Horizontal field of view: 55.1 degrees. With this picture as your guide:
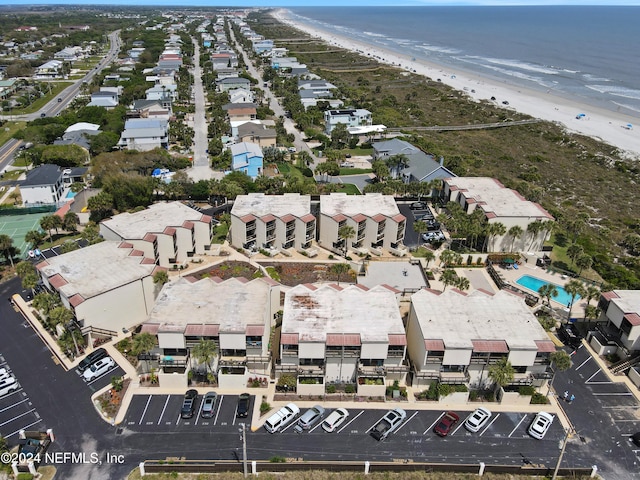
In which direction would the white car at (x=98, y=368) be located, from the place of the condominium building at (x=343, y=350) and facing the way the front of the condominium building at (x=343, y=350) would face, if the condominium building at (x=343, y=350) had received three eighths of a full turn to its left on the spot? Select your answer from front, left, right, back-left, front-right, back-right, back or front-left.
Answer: back-left

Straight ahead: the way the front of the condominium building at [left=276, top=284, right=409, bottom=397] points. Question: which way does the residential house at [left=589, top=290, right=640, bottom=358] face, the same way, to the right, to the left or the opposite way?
to the right

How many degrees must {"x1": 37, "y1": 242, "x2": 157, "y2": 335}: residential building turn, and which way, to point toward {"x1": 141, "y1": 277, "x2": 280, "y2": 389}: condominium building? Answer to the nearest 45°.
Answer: approximately 90° to its left

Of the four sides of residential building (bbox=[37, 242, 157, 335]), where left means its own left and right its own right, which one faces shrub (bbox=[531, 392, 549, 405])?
left

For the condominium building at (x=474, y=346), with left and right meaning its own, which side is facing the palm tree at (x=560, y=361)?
left

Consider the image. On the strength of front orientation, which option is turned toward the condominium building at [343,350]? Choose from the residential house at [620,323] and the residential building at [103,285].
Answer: the residential house at [620,323]

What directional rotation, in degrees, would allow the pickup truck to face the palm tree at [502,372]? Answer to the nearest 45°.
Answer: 0° — it already faces it
